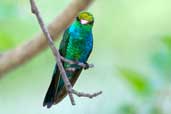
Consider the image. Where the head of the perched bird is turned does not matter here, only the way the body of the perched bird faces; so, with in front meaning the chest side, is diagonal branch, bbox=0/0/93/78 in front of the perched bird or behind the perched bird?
behind

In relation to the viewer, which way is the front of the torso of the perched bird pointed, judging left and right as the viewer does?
facing the viewer and to the right of the viewer

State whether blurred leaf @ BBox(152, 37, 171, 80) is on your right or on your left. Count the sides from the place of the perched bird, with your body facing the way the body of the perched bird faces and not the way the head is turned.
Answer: on your left

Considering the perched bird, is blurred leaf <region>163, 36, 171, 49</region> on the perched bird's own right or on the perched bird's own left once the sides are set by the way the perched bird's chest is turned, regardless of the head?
on the perched bird's own left
